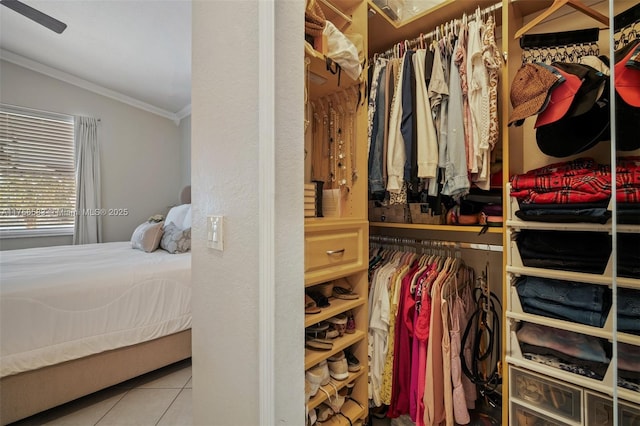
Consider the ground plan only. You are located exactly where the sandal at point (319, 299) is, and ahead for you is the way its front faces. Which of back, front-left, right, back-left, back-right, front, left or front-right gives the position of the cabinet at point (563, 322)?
front-left

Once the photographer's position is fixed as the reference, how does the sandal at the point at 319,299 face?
facing the viewer and to the right of the viewer

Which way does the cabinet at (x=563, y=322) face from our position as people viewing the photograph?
facing the viewer and to the left of the viewer

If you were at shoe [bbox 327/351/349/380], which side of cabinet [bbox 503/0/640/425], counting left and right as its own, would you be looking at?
front

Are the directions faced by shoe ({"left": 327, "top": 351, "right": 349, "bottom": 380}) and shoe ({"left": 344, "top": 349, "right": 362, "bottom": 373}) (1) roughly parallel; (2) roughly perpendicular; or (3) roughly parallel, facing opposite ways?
roughly parallel

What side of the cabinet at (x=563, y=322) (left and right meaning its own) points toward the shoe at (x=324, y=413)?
front

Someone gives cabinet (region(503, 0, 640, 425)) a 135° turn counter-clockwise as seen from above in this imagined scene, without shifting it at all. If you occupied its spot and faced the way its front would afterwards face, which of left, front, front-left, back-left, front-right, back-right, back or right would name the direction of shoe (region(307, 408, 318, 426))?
back-right

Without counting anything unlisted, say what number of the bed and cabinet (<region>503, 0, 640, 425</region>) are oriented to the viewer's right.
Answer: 0

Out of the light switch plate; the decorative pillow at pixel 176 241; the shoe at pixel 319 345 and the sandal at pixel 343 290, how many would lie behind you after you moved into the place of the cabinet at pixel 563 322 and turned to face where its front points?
0

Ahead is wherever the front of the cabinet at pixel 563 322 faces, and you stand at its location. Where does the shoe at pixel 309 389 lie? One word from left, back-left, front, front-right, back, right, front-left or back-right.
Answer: front

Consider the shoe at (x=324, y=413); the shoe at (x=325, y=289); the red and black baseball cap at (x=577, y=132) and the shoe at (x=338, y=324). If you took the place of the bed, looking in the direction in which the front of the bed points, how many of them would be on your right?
0
